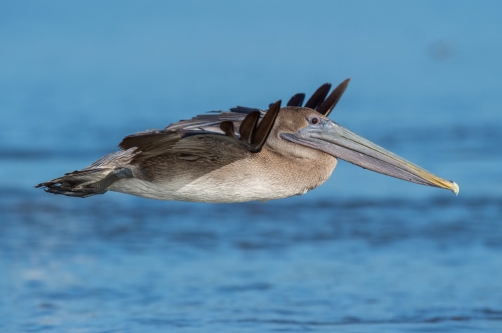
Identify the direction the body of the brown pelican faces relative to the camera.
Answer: to the viewer's right
